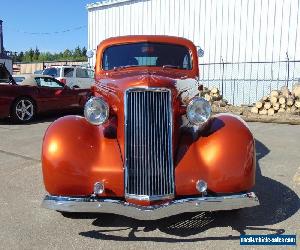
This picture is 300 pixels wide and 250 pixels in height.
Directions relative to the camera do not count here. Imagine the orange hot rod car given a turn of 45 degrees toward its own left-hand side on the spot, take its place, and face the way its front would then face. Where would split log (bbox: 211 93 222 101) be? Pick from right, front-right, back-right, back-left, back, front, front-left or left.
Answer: back-left

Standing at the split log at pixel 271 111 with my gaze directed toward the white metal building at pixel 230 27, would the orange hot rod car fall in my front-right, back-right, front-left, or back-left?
back-left

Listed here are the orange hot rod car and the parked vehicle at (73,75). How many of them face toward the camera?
1

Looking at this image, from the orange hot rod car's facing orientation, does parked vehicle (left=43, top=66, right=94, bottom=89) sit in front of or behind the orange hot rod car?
behind

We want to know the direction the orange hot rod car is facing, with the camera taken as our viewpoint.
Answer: facing the viewer

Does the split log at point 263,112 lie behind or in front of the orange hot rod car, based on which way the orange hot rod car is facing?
behind
